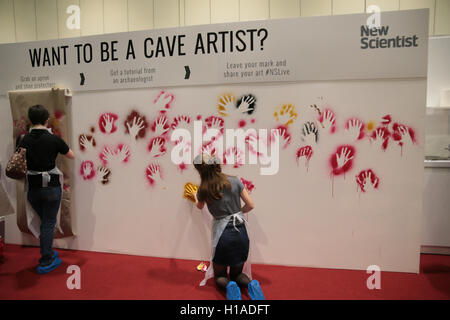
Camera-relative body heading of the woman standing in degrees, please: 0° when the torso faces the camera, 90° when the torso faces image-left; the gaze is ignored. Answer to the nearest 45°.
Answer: approximately 180°

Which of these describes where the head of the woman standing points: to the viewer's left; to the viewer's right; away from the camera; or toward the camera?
away from the camera
